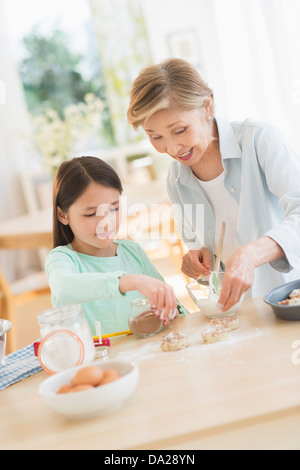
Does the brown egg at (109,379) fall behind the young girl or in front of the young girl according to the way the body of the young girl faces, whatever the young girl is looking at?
in front

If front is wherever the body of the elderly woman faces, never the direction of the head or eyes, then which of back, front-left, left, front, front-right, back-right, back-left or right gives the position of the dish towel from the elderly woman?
front

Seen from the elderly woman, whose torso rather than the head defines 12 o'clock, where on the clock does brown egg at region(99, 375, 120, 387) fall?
The brown egg is roughly at 11 o'clock from the elderly woman.

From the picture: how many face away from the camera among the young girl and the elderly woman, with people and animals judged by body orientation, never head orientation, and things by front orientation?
0

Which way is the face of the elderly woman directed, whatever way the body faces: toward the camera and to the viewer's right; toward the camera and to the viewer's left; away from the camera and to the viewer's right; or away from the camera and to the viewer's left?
toward the camera and to the viewer's left

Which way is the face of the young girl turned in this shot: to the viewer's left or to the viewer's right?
to the viewer's right

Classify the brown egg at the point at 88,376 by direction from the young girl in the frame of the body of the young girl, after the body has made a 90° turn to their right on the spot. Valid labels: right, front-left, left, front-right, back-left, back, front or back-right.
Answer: front-left

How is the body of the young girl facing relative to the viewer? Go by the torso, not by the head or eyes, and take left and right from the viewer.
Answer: facing the viewer and to the right of the viewer

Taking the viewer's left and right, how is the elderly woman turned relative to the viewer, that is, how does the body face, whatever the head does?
facing the viewer and to the left of the viewer

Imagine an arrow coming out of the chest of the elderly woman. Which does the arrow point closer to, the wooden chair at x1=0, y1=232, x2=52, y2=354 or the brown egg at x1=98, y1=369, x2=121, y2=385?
the brown egg

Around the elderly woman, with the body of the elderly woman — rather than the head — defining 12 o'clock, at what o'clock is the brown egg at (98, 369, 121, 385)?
The brown egg is roughly at 11 o'clock from the elderly woman.

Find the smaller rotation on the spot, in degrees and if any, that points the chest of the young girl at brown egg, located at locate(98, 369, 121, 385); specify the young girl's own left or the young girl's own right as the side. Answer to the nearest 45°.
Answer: approximately 45° to the young girl's own right
